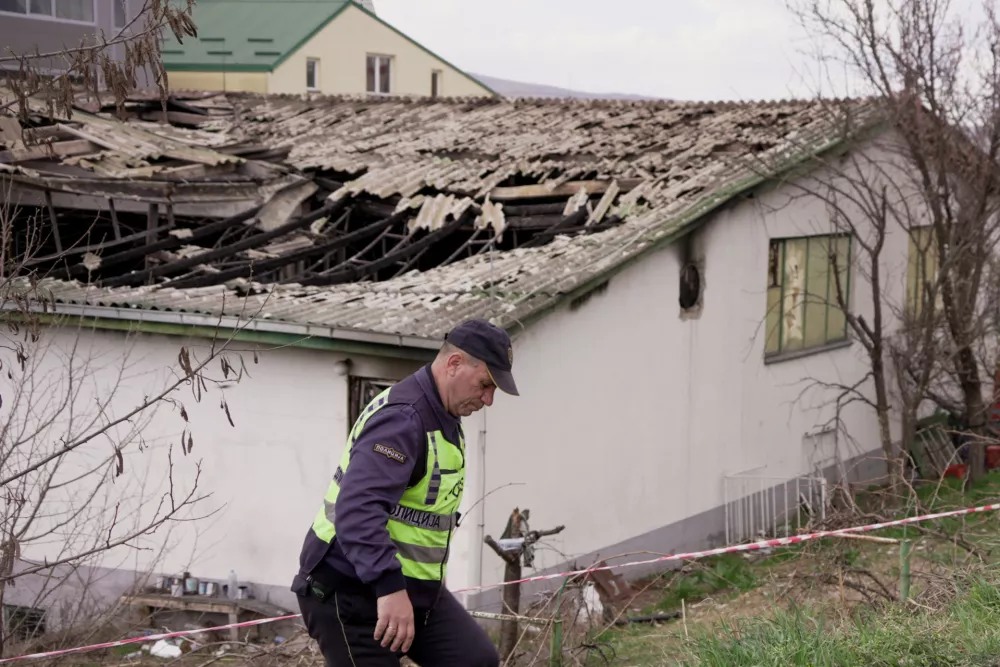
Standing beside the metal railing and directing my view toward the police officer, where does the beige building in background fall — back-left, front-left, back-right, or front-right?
back-right

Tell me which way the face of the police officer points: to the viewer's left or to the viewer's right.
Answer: to the viewer's right

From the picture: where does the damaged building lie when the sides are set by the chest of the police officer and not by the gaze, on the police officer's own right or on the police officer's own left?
on the police officer's own left

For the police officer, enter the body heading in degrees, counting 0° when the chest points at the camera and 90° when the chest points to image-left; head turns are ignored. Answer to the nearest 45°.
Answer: approximately 270°

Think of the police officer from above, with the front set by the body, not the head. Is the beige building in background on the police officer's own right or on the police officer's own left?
on the police officer's own left

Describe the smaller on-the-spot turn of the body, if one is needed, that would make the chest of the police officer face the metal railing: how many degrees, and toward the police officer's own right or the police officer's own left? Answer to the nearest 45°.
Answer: approximately 45° to the police officer's own left
